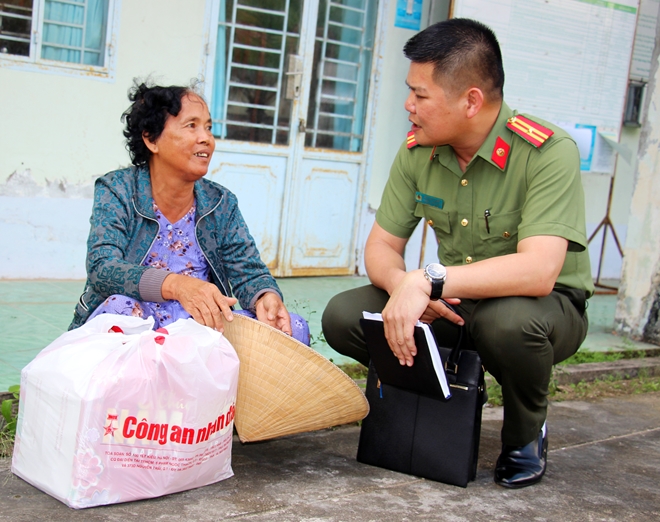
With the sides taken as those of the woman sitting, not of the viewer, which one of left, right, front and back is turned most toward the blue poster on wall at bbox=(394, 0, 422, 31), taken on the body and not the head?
left

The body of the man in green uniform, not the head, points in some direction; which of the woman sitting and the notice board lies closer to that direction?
the woman sitting

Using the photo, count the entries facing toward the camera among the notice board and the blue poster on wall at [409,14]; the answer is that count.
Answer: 2

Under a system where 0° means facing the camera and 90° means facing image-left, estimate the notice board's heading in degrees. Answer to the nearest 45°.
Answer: approximately 0°

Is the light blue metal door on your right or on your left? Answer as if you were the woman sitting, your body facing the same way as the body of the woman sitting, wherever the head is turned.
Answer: on your left

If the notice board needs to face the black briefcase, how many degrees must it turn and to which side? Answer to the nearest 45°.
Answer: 0° — it already faces it

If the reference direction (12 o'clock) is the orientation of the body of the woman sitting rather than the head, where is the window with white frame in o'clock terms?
The window with white frame is roughly at 7 o'clock from the woman sitting.

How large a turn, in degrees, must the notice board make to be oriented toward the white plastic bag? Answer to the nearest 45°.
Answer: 0° — it already faces it

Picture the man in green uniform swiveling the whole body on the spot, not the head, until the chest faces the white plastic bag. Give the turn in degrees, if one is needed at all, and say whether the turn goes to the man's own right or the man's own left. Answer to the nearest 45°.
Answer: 0° — they already face it

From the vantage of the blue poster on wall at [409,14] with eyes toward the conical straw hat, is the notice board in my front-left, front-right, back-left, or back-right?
back-left
